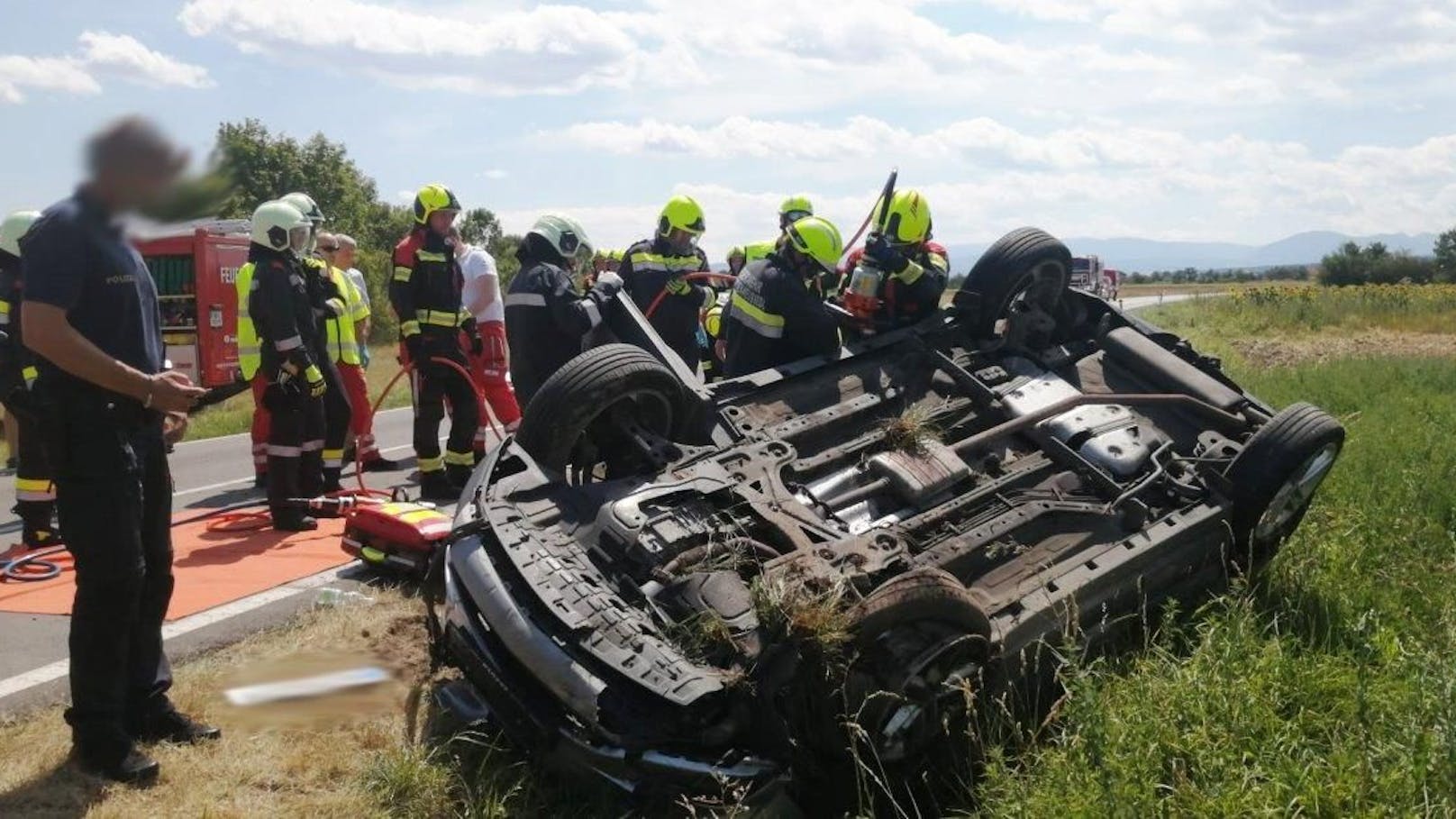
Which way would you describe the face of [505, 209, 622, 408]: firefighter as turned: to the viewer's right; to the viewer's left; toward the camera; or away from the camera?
to the viewer's right

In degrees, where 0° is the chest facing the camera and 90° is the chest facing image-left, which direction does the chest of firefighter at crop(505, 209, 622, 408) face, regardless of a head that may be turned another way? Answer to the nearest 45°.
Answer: approximately 225°

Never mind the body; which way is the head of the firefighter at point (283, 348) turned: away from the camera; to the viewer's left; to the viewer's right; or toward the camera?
to the viewer's right

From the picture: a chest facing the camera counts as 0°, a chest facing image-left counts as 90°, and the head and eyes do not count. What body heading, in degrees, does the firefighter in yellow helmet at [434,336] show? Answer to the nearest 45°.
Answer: approximately 315°

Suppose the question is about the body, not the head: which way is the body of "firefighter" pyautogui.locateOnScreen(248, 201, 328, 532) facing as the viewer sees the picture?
to the viewer's right

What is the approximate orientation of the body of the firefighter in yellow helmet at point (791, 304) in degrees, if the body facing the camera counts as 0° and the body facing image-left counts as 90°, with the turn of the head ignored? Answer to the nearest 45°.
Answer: approximately 225°

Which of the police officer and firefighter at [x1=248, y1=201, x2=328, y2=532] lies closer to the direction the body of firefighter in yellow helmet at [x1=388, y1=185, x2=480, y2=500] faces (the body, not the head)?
the police officer

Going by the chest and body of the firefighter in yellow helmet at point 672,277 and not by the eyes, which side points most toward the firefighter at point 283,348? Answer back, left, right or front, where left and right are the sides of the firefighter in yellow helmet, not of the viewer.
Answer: right
